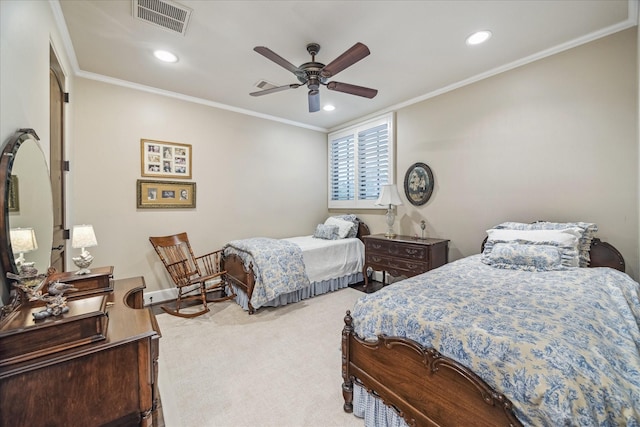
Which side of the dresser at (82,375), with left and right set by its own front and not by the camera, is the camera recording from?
right

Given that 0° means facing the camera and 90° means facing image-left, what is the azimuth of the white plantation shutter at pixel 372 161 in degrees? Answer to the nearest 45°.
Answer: approximately 45°

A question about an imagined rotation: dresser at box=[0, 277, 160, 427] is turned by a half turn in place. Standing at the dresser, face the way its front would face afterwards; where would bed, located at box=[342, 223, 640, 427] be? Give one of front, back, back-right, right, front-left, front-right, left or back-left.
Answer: back-left

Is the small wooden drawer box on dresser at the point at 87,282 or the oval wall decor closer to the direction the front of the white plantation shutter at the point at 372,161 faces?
the small wooden drawer box on dresser

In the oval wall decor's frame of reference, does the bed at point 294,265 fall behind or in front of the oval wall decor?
in front

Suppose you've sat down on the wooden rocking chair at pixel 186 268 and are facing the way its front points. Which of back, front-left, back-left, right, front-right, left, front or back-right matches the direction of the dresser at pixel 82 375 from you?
front-right

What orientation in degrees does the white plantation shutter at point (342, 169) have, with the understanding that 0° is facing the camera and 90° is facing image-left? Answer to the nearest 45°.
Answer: approximately 45°

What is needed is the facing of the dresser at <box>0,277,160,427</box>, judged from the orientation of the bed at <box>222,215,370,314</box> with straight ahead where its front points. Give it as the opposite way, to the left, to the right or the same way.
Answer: the opposite way

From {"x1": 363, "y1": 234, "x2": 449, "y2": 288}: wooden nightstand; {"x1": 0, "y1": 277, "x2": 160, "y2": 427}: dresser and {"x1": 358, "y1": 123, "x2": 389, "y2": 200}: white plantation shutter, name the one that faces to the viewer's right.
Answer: the dresser

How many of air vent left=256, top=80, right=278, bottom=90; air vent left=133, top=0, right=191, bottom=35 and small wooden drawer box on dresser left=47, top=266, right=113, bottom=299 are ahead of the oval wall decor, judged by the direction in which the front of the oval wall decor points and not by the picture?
3

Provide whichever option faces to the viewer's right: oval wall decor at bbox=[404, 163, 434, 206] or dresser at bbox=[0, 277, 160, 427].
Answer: the dresser
